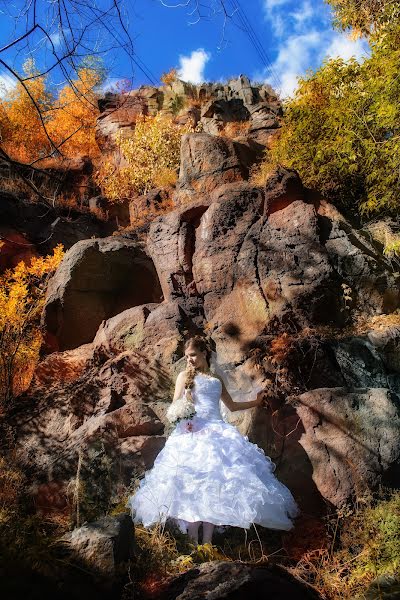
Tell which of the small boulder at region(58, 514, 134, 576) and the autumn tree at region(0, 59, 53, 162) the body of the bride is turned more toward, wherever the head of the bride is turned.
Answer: the small boulder

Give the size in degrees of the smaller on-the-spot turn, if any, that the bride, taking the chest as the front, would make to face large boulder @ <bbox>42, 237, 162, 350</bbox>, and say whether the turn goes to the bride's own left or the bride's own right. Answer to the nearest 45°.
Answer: approximately 180°

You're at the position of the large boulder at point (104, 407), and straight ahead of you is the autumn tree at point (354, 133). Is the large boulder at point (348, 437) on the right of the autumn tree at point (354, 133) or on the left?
right

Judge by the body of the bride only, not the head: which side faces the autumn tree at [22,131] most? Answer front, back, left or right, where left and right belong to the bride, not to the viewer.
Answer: back

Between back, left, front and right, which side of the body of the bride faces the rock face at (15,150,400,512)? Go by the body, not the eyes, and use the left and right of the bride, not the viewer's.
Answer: back

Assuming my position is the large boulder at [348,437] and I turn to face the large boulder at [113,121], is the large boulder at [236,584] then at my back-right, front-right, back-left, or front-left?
back-left

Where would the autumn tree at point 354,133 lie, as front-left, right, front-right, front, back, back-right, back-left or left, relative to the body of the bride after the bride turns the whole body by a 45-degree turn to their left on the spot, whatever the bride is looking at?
left

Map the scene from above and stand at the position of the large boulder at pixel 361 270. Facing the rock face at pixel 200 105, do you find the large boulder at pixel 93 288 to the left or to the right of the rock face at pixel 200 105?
left

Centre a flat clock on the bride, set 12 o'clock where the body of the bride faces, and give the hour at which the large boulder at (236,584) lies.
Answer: The large boulder is roughly at 12 o'clock from the bride.

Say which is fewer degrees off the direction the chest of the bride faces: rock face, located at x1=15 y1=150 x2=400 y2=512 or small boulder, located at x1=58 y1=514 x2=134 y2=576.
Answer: the small boulder

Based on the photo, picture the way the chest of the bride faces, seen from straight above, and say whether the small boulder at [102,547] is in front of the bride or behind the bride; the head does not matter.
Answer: in front

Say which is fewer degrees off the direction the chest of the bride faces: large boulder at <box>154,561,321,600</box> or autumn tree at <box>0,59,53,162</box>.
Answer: the large boulder

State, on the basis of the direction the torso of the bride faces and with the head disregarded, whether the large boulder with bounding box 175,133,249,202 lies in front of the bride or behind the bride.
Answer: behind

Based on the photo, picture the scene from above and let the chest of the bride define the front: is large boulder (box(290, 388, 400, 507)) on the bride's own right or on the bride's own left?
on the bride's own left

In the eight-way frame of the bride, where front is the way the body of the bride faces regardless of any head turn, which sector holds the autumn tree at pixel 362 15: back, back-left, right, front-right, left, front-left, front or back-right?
back-left

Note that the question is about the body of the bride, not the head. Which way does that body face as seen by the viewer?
toward the camera
